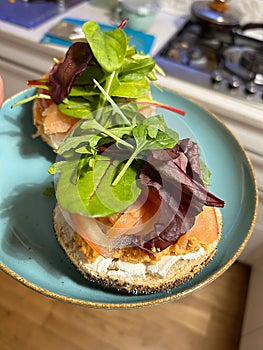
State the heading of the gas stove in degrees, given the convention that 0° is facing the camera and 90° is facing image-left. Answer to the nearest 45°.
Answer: approximately 45°

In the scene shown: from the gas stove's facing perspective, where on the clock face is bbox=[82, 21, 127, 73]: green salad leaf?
The green salad leaf is roughly at 11 o'clock from the gas stove.

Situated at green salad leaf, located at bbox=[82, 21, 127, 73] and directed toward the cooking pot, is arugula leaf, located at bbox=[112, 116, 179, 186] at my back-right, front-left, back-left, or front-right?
back-right

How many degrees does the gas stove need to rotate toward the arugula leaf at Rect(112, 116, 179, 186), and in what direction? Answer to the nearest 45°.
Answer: approximately 45° to its left

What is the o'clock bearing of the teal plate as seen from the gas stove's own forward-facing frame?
The teal plate is roughly at 11 o'clock from the gas stove.

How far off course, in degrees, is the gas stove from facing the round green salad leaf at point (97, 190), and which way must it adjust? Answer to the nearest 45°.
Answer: approximately 45° to its left
